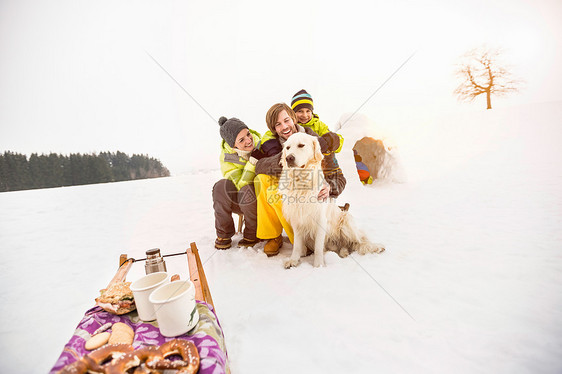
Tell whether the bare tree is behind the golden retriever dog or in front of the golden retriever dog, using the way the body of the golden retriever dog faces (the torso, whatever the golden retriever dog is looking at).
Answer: behind

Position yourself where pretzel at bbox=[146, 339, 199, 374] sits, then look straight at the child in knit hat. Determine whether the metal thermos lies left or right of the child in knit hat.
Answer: left

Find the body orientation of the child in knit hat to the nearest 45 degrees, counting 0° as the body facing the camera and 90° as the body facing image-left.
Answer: approximately 0°

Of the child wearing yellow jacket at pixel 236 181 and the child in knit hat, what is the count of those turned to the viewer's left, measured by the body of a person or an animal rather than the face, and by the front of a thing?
0

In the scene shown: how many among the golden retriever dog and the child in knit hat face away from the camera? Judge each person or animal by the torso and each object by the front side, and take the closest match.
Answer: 0

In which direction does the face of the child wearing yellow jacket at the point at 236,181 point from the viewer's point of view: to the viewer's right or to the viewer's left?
to the viewer's right

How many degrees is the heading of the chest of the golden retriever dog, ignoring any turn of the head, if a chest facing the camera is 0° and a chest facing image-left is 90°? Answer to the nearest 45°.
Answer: approximately 45°

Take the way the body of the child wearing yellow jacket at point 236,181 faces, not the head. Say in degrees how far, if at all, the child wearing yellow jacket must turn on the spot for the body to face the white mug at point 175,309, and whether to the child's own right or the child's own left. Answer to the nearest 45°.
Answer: approximately 45° to the child's own right

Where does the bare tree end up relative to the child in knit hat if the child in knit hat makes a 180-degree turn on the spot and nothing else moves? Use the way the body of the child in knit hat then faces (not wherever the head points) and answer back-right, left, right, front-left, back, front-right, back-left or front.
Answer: front-right

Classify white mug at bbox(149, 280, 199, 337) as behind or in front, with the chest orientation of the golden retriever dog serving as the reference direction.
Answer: in front

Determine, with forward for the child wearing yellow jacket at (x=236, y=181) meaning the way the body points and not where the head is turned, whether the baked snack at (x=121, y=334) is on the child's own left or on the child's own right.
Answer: on the child's own right
